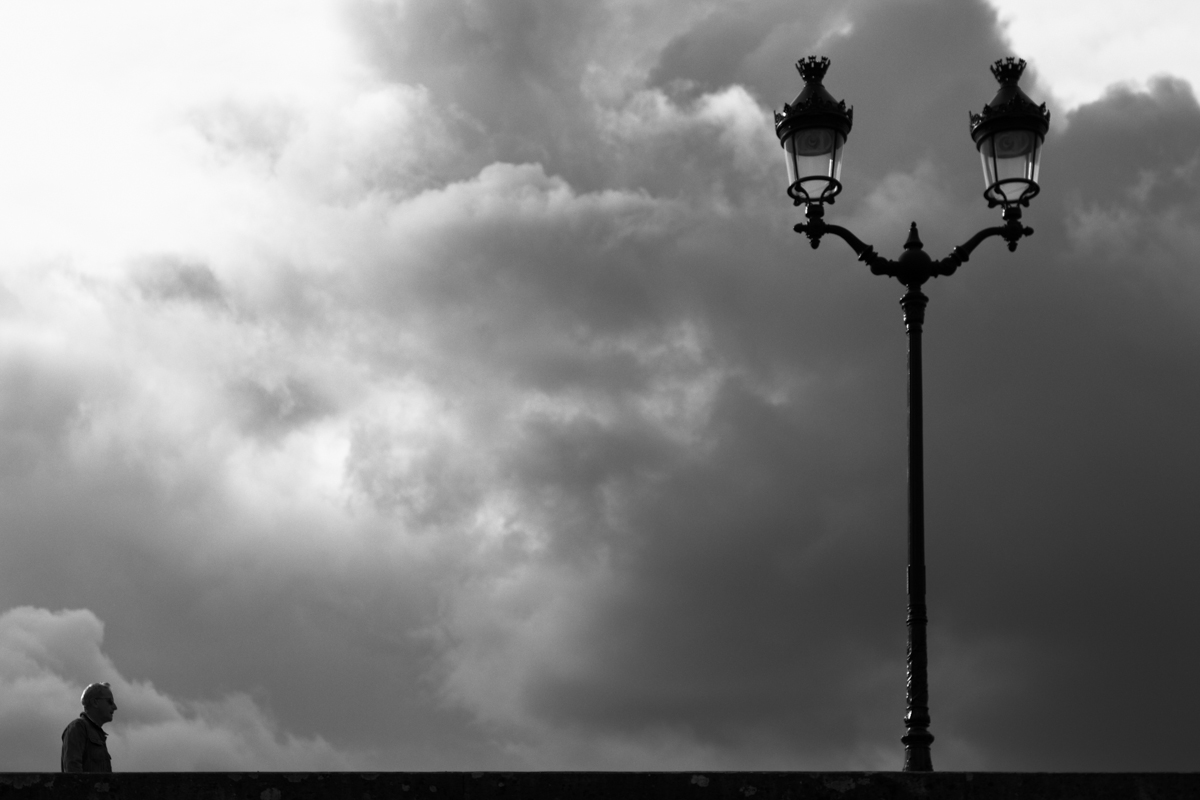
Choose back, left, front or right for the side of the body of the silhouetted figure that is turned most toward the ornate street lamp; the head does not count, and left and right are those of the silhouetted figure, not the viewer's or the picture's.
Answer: front

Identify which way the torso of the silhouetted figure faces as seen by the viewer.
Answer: to the viewer's right
